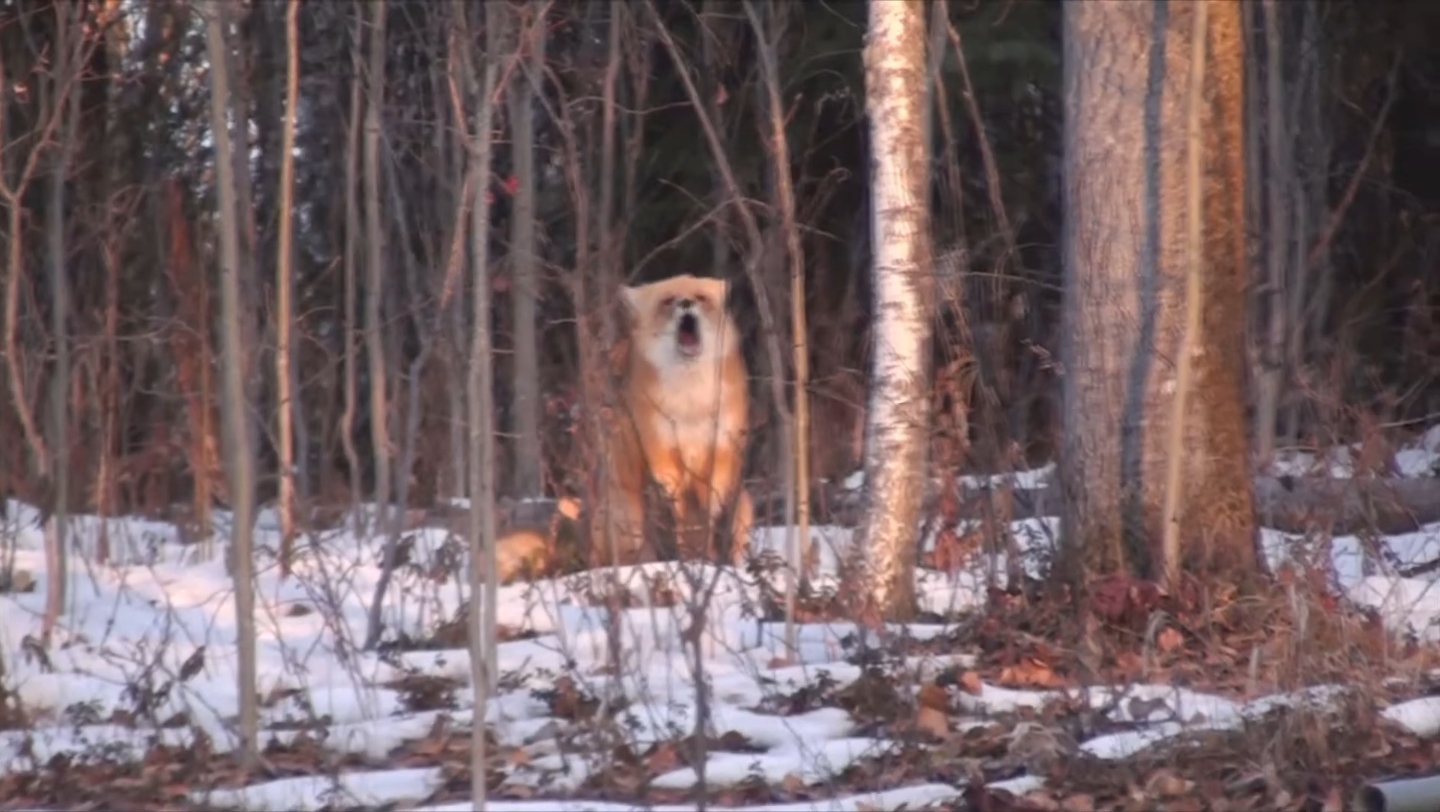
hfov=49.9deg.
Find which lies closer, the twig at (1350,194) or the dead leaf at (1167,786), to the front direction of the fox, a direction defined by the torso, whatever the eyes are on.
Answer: the dead leaf

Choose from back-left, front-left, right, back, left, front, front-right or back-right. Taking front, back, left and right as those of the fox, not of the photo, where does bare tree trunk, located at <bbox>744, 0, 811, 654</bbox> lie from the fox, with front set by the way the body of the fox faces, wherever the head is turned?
front

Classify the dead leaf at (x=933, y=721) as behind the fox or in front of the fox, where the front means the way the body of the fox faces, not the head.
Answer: in front

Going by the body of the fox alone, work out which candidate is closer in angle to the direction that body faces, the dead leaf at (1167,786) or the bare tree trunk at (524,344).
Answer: the dead leaf

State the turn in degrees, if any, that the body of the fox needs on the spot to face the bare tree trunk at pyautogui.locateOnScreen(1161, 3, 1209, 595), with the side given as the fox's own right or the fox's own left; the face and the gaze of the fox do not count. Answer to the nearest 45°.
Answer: approximately 45° to the fox's own left

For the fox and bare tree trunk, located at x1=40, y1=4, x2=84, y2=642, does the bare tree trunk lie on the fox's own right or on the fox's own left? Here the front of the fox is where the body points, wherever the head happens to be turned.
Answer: on the fox's own right

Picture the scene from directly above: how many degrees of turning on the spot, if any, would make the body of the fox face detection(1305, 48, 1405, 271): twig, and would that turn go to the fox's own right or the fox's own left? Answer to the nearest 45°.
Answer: approximately 135° to the fox's own left

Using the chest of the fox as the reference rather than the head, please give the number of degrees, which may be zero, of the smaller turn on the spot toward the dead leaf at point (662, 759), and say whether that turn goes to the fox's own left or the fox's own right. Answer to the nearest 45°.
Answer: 0° — it already faces it

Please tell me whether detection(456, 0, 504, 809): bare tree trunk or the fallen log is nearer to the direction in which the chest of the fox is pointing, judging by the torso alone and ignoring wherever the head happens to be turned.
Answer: the bare tree trunk

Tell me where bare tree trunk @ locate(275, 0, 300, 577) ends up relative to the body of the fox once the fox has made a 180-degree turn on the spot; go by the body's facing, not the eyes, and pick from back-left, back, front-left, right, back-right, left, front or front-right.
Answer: back-left

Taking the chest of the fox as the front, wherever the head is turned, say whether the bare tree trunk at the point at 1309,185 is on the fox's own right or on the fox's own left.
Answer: on the fox's own left

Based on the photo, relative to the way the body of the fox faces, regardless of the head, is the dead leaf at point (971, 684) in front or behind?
in front

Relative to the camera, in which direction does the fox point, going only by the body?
toward the camera

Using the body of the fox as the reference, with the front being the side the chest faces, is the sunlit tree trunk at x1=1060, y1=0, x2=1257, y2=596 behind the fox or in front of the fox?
in front

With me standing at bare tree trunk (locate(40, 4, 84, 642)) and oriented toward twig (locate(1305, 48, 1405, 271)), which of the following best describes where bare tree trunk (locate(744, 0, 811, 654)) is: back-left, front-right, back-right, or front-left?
front-right
